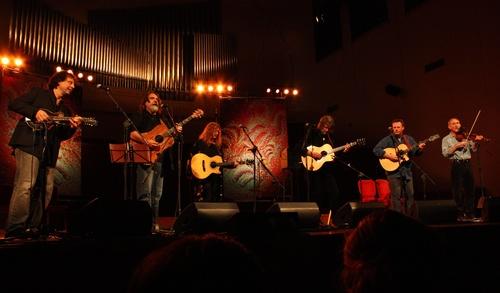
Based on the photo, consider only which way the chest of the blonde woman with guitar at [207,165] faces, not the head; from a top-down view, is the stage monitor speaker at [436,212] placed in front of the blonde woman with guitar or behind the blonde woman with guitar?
in front

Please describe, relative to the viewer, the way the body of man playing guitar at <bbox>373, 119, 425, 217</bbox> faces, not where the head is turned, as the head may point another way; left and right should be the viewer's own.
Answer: facing the viewer

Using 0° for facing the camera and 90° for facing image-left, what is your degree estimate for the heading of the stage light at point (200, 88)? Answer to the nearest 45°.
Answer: approximately 0°

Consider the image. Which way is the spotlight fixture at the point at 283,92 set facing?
toward the camera

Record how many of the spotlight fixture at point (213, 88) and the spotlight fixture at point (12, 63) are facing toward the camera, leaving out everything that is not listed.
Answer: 2

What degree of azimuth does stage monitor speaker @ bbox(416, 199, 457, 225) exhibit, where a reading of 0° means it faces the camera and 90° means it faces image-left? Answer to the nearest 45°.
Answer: approximately 180°

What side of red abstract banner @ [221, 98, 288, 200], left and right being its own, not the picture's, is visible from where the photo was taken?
front

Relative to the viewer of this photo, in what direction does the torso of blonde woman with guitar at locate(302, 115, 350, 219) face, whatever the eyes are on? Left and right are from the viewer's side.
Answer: facing the viewer and to the right of the viewer

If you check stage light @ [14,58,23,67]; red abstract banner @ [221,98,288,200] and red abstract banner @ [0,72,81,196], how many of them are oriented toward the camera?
3

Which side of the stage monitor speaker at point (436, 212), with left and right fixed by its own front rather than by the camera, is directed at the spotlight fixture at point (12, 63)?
left

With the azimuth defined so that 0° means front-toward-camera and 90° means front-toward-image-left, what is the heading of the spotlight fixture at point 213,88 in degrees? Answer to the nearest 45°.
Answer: approximately 0°

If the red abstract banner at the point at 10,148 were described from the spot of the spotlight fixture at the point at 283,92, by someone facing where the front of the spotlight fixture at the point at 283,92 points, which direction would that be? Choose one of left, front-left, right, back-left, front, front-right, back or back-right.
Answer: front-right

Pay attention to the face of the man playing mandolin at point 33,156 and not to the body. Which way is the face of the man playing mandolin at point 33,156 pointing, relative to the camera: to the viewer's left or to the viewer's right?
to the viewer's right

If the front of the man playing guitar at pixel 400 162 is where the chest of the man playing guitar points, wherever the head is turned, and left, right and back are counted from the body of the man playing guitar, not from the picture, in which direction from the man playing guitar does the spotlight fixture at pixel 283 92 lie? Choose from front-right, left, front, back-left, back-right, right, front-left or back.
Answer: back-right

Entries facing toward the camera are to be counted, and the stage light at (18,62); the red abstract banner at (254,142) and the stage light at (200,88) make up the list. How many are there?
3

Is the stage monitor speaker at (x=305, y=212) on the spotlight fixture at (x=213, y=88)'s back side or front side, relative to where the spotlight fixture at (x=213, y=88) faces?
on the front side
